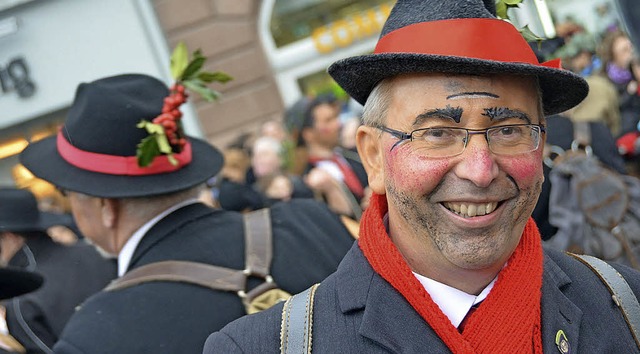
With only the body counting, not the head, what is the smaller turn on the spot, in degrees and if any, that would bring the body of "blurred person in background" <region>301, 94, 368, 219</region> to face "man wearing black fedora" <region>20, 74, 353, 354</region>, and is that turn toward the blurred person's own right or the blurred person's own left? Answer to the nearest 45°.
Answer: approximately 45° to the blurred person's own right

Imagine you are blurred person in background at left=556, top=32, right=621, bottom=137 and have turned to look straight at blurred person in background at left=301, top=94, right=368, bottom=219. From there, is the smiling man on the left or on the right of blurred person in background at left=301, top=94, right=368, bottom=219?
left

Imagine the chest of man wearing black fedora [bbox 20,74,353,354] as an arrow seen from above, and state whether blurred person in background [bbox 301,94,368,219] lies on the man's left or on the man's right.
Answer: on the man's right

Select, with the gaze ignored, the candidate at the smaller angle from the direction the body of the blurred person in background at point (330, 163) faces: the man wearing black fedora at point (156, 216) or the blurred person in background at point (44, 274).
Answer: the man wearing black fedora

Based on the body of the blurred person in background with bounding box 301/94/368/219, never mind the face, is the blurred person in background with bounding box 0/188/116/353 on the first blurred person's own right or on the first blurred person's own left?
on the first blurred person's own right

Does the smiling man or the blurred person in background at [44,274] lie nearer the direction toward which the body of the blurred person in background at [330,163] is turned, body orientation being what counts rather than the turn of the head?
the smiling man

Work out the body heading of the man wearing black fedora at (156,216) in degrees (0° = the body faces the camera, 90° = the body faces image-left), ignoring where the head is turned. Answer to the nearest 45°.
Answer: approximately 135°

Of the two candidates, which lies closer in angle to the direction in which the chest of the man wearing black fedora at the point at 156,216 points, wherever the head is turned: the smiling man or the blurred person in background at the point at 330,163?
the blurred person in background

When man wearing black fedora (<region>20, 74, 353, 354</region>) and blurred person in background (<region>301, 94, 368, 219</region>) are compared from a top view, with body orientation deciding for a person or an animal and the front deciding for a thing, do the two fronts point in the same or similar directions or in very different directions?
very different directions
